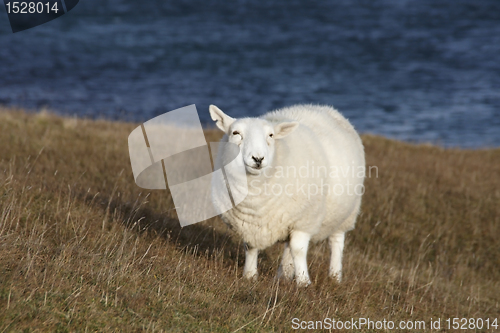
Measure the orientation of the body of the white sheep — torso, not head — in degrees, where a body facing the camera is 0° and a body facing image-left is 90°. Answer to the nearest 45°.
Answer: approximately 45°
